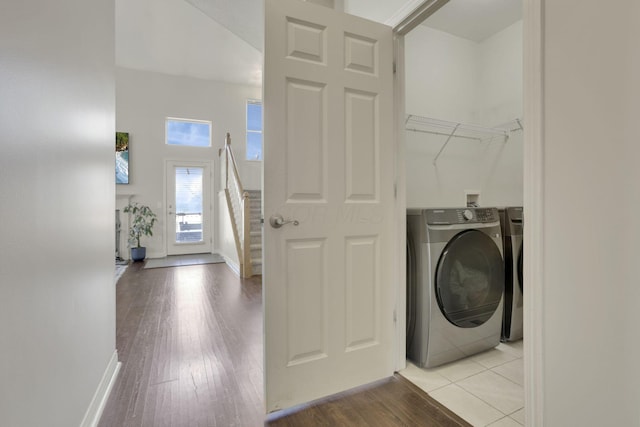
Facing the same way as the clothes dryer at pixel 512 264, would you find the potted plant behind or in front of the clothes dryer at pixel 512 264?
behind

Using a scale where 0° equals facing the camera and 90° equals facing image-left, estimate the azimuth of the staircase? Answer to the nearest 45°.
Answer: approximately 0°

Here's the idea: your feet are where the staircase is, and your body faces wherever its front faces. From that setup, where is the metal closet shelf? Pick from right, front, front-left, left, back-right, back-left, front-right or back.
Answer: front-left

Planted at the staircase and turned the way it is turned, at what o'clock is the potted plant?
The potted plant is roughly at 4 o'clock from the staircase.

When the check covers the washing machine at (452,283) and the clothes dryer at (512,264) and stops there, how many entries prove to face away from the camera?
0

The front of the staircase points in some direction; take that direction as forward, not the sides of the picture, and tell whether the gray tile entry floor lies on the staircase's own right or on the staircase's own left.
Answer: on the staircase's own right

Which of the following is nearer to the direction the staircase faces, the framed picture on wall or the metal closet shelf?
the metal closet shelf

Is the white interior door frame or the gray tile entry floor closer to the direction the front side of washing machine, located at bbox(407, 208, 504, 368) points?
the white interior door frame
